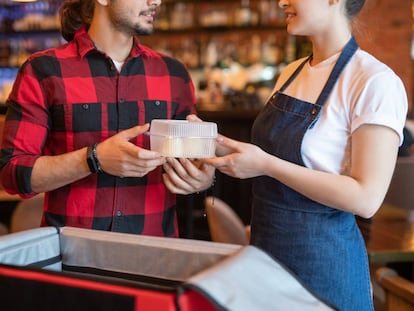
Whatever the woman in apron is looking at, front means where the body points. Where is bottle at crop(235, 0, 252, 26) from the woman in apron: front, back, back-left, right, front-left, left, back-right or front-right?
back-right

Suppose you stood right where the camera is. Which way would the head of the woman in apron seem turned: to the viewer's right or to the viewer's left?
to the viewer's left

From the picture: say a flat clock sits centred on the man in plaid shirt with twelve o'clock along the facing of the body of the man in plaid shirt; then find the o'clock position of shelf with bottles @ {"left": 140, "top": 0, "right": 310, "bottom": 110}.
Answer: The shelf with bottles is roughly at 8 o'clock from the man in plaid shirt.

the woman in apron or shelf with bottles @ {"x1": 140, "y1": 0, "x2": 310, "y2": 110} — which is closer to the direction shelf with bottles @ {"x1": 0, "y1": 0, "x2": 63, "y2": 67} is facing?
the woman in apron

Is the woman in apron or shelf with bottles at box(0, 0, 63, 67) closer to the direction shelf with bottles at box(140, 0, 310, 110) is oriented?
the woman in apron

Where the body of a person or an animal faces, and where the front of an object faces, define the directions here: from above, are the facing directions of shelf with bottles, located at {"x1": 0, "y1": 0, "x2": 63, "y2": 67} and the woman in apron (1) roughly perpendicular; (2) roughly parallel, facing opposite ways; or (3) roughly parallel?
roughly perpendicular

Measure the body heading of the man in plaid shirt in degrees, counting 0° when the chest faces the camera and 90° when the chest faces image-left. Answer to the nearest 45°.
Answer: approximately 315°

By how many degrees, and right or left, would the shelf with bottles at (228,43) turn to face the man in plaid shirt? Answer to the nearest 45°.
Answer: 0° — it already faces them

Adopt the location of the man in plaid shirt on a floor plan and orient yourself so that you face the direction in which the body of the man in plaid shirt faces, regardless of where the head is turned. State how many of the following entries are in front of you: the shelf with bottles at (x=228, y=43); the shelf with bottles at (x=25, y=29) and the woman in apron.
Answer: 1

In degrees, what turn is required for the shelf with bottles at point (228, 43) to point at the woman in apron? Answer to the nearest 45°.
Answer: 0° — it already faces them

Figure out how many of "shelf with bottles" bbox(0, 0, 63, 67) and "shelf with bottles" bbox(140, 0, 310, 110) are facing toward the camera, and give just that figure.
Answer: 2

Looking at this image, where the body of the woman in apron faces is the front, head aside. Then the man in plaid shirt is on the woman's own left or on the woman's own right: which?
on the woman's own right
